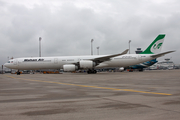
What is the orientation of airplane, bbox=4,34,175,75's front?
to the viewer's left
